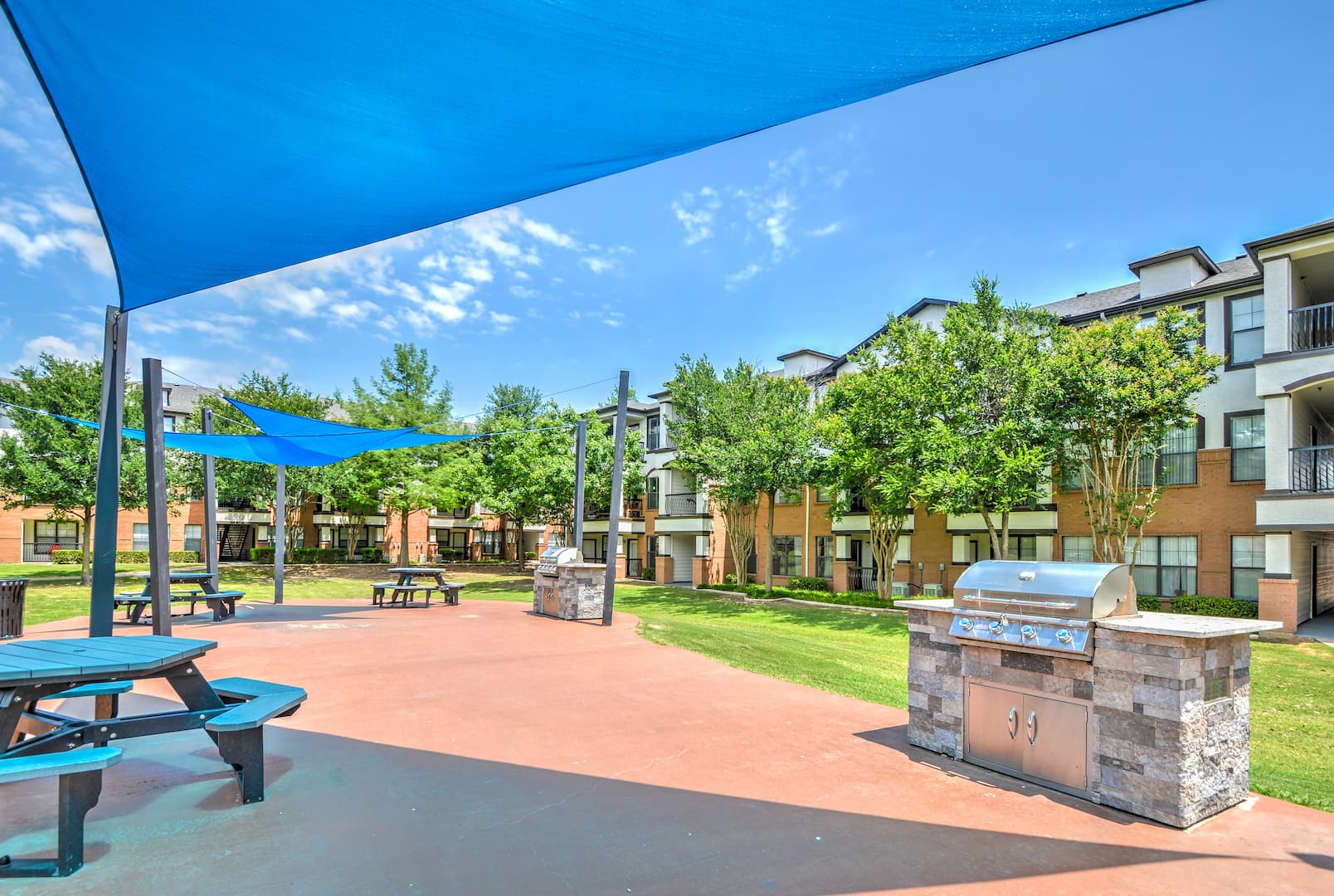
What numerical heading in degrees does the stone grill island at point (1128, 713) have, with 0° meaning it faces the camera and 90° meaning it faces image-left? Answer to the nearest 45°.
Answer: approximately 45°

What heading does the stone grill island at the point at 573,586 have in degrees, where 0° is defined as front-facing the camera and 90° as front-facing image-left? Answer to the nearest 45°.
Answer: approximately 45°

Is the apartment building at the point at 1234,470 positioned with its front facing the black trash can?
yes

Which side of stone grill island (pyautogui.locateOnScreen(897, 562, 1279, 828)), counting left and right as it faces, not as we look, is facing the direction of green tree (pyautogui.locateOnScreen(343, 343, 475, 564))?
right

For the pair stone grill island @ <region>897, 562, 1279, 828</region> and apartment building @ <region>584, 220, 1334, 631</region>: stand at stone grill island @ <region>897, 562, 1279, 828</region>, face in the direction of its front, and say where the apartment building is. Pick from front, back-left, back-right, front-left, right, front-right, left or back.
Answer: back-right

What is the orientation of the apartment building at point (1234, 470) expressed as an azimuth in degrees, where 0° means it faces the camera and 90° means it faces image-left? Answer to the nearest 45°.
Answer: approximately 45°

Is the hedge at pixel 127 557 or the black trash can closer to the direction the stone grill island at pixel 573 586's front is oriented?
the black trash can
